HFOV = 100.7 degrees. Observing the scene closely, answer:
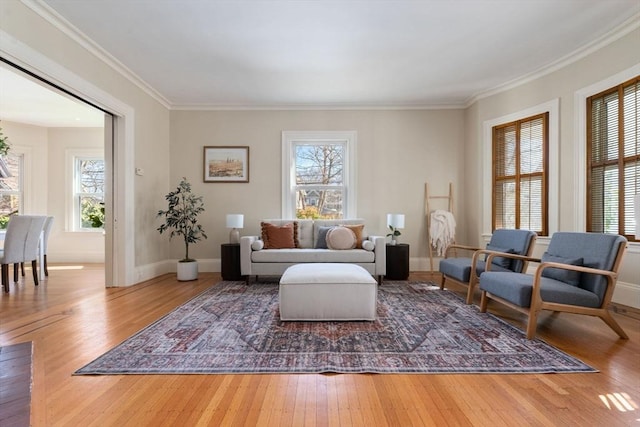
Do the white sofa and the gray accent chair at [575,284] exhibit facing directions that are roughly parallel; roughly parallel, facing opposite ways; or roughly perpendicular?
roughly perpendicular

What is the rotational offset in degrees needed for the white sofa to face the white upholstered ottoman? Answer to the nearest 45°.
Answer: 0° — it already faces it

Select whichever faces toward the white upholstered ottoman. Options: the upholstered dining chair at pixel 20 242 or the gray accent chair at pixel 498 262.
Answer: the gray accent chair

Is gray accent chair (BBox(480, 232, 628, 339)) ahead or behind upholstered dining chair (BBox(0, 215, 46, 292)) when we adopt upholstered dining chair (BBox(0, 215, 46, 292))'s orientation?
behind

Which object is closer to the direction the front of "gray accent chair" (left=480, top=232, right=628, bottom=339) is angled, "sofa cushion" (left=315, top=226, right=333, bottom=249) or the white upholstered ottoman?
the white upholstered ottoman

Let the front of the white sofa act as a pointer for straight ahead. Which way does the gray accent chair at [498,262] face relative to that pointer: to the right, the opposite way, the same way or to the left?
to the right

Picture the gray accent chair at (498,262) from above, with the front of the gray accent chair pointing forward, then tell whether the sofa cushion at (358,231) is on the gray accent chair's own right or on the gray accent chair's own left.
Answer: on the gray accent chair's own right

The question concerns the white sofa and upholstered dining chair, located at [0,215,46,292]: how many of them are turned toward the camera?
1

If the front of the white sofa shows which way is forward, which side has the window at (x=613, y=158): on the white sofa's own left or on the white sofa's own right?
on the white sofa's own left

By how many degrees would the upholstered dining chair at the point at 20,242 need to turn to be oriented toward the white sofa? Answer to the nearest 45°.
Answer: approximately 180°

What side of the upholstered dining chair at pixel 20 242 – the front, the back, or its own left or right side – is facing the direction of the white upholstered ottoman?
back

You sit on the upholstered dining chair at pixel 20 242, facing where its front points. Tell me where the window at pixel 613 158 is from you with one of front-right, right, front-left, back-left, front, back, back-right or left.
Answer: back

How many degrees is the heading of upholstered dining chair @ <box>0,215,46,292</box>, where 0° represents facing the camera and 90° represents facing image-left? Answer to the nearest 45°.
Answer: approximately 135°

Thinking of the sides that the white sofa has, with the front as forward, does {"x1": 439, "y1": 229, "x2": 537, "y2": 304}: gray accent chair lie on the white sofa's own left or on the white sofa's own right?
on the white sofa's own left

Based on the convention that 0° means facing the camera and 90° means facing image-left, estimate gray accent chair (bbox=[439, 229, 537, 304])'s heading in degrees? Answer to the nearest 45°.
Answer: approximately 45°

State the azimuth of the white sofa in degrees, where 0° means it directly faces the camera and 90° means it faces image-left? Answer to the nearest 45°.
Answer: approximately 0°

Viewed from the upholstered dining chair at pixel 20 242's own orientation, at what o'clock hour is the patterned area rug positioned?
The patterned area rug is roughly at 7 o'clock from the upholstered dining chair.
